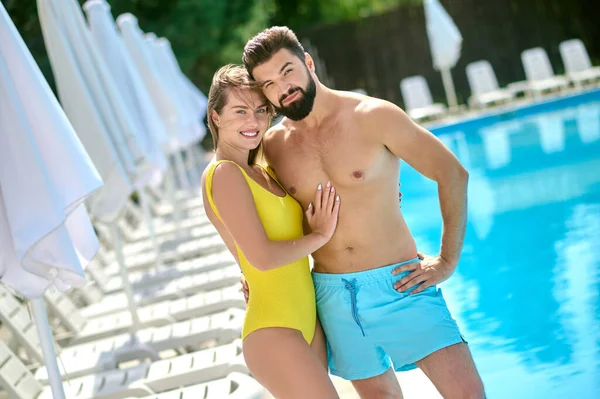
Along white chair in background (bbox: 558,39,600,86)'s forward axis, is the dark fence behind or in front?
behind

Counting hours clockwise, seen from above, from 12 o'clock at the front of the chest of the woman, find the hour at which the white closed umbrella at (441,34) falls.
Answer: The white closed umbrella is roughly at 8 o'clock from the woman.

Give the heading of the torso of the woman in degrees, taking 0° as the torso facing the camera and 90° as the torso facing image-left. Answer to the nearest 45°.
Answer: approximately 315°

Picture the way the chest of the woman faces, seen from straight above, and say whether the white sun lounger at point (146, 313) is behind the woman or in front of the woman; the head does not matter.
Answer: behind

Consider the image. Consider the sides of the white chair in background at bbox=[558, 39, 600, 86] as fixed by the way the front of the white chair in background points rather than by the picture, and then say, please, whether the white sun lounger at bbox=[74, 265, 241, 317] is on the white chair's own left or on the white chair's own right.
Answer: on the white chair's own right

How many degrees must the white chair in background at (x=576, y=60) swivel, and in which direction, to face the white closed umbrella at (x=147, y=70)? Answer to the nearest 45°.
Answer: approximately 90° to its right

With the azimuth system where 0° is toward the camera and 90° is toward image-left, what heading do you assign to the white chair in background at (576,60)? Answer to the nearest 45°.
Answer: approximately 315°

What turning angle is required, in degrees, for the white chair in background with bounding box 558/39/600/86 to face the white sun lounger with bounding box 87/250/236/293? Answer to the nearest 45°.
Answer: approximately 45° to its right

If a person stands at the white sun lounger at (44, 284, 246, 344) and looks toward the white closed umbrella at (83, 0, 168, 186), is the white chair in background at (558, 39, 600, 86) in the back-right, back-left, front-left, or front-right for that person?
front-right
